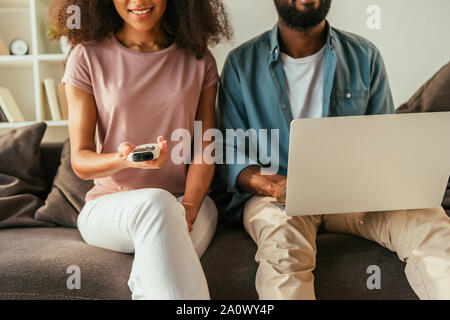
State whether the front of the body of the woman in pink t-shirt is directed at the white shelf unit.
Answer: no

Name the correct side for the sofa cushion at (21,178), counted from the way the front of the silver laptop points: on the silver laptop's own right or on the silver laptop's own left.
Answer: on the silver laptop's own left

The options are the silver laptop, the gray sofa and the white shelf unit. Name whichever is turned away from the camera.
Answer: the silver laptop

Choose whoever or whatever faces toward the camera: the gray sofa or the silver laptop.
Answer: the gray sofa

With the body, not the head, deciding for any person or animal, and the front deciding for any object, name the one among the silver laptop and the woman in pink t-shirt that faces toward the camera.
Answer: the woman in pink t-shirt

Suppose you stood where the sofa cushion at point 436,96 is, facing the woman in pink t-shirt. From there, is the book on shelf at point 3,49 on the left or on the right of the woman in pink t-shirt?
right

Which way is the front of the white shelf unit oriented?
toward the camera

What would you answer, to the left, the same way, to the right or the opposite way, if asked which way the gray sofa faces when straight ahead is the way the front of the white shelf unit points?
the same way

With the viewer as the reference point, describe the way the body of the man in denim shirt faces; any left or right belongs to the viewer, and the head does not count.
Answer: facing the viewer

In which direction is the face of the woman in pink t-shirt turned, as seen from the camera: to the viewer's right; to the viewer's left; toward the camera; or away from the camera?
toward the camera

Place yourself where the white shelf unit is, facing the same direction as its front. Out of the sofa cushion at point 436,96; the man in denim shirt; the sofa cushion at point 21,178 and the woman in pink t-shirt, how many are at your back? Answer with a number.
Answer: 0

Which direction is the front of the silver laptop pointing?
away from the camera

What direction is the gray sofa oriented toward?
toward the camera

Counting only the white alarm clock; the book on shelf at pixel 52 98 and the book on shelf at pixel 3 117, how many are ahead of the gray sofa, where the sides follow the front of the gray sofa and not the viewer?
0

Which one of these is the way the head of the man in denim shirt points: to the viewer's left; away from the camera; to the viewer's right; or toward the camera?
toward the camera

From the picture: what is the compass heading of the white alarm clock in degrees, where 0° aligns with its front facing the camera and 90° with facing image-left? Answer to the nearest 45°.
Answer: approximately 0°

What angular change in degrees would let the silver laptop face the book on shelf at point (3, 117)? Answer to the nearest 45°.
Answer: approximately 45° to its left
